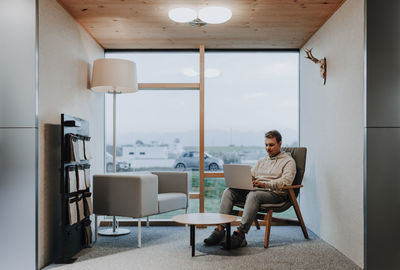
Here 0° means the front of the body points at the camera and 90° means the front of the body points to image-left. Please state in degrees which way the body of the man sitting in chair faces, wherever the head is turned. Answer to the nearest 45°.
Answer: approximately 45°

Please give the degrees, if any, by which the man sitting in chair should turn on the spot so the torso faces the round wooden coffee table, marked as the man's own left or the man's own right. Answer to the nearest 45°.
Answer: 0° — they already face it

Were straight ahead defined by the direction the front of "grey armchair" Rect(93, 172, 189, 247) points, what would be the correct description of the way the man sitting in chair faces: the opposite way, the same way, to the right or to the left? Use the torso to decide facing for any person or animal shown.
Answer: to the right

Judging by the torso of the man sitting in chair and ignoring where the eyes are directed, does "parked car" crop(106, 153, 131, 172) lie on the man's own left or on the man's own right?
on the man's own right

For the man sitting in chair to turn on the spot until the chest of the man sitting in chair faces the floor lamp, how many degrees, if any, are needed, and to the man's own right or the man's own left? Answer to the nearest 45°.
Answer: approximately 45° to the man's own right
